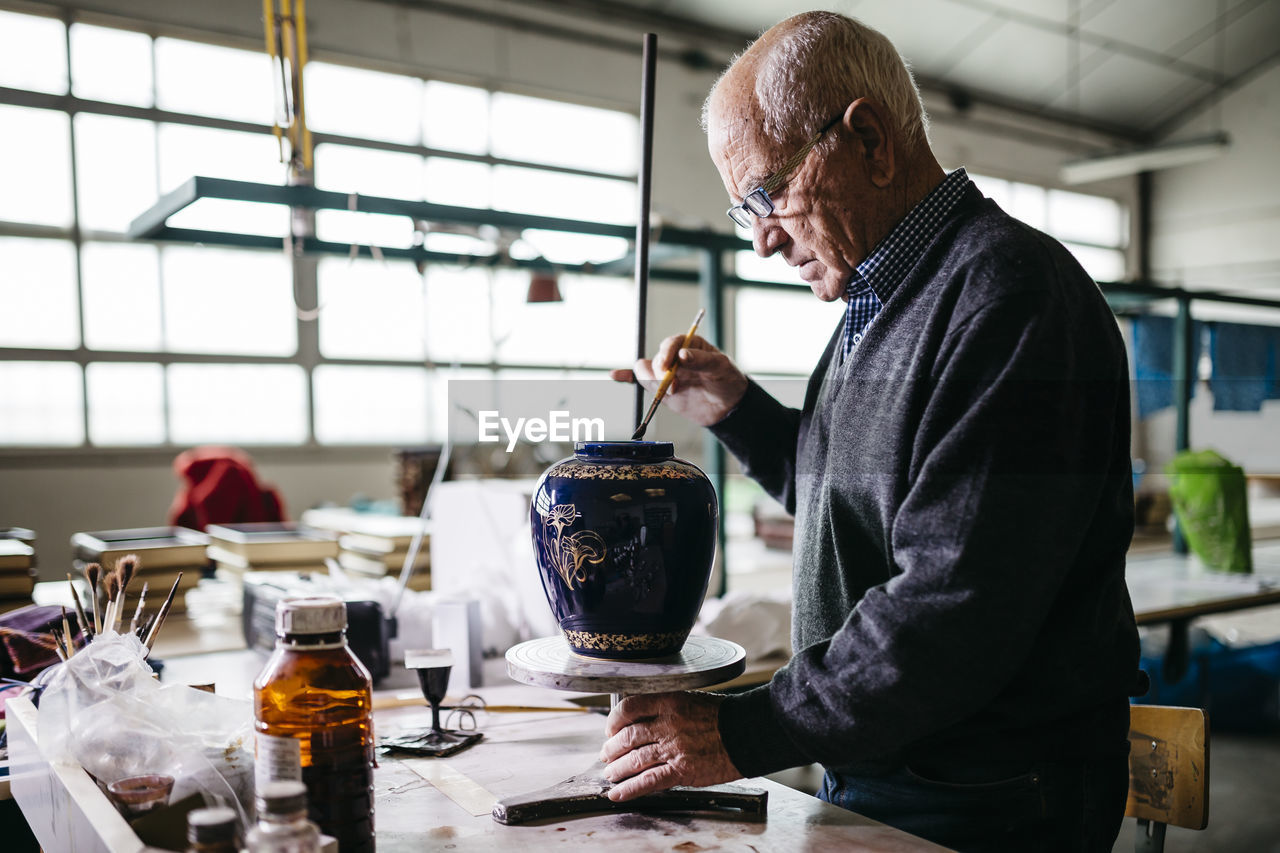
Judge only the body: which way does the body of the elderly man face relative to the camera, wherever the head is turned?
to the viewer's left

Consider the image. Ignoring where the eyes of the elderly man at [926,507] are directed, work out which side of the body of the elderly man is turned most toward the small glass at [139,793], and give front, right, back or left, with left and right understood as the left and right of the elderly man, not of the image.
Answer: front

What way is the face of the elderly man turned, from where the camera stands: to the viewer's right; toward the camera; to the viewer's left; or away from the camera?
to the viewer's left

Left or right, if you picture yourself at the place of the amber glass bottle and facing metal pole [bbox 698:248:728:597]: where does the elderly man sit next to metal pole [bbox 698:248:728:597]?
right

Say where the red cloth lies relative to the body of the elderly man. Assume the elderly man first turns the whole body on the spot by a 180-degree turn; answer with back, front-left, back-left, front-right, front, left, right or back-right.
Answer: back-left

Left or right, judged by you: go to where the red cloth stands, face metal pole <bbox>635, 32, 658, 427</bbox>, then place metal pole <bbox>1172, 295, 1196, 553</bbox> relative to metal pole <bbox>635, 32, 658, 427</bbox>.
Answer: left

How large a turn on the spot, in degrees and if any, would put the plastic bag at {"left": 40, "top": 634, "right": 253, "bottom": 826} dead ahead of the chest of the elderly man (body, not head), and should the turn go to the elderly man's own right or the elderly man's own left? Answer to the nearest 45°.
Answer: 0° — they already face it

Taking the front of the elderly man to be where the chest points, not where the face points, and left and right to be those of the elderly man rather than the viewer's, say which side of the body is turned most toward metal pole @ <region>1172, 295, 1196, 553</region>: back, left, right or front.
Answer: right

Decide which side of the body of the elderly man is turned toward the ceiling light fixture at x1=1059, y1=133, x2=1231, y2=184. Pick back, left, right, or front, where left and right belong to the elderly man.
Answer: right

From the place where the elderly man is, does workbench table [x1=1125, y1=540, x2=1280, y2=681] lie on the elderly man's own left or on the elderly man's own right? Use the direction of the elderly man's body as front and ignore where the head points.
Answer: on the elderly man's own right

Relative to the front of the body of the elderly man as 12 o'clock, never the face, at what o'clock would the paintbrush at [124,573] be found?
The paintbrush is roughly at 12 o'clock from the elderly man.

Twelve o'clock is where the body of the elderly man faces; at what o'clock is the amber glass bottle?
The amber glass bottle is roughly at 11 o'clock from the elderly man.

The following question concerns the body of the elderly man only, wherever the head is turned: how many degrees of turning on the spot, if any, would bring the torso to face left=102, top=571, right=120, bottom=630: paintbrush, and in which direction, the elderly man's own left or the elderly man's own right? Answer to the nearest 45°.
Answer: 0° — they already face it
